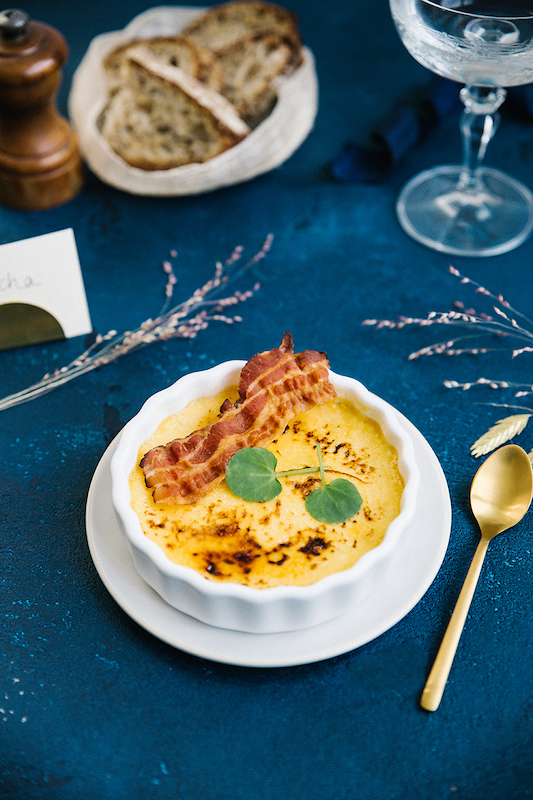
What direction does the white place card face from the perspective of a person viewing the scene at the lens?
facing the viewer

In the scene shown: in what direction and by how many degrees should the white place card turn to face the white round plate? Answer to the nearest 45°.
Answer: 0° — it already faces it

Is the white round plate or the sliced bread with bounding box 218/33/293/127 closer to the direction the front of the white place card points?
the white round plate

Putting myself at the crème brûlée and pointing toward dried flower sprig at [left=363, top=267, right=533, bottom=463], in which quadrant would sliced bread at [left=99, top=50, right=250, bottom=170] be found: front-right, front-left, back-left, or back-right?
front-left

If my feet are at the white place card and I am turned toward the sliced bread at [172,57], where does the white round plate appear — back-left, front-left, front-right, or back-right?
back-right

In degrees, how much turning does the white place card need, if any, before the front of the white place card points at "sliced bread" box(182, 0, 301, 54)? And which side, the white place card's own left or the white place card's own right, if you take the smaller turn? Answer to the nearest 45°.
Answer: approximately 135° to the white place card's own left
